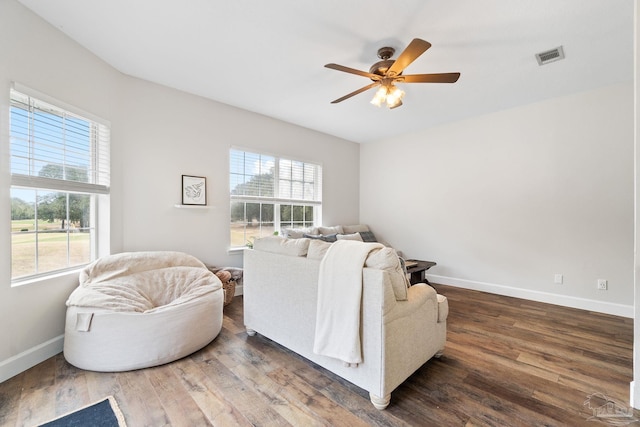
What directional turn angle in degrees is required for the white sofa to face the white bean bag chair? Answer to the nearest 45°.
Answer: approximately 135° to its left

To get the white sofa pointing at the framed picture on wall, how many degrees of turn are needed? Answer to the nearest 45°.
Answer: approximately 90° to its left

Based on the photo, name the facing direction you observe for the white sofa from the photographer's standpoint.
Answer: facing away from the viewer and to the right of the viewer

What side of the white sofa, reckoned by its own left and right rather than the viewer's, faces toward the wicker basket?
left

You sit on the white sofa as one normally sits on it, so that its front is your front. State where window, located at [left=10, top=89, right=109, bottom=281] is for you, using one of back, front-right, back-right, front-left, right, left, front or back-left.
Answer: back-left

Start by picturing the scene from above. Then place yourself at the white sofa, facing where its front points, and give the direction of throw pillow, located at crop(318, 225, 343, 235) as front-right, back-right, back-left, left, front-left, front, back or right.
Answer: front-left
